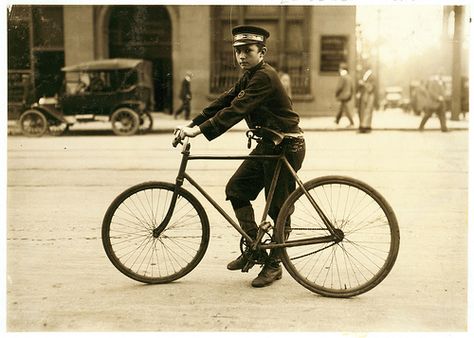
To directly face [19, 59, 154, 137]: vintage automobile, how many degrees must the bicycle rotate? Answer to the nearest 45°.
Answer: approximately 90° to its right

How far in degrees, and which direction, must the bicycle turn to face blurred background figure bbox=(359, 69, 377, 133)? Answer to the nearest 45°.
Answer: approximately 90° to its right

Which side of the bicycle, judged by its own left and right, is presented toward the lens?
left

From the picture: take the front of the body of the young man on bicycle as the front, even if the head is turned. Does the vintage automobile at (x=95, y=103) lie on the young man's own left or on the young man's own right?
on the young man's own right

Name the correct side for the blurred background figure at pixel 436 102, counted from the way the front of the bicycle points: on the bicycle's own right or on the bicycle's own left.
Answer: on the bicycle's own right
